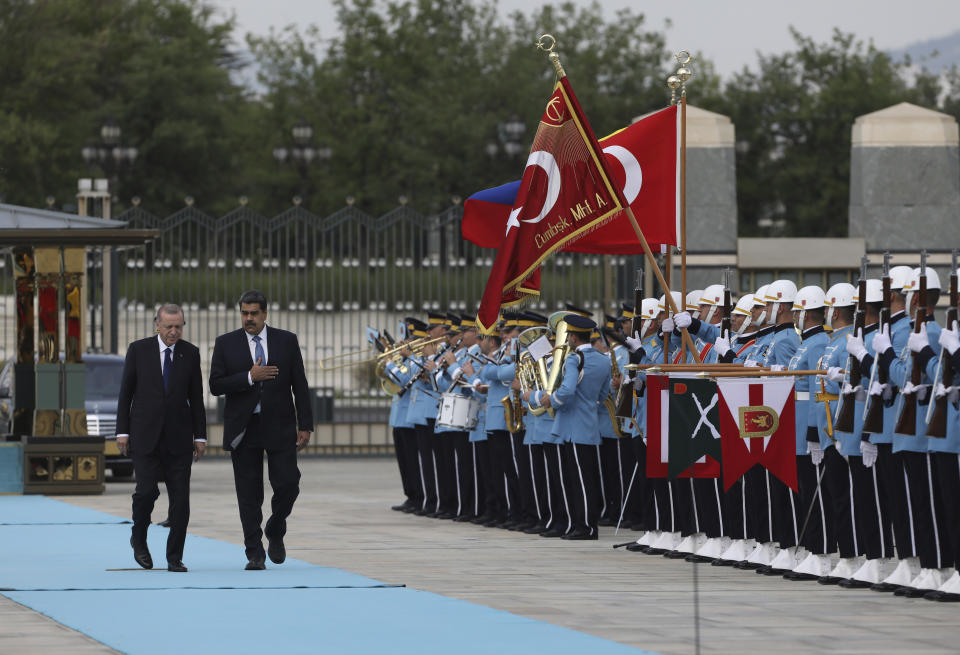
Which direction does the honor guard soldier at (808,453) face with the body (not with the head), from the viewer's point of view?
to the viewer's left

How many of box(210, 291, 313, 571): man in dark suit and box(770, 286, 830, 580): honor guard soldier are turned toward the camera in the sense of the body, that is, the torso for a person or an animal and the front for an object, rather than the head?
1

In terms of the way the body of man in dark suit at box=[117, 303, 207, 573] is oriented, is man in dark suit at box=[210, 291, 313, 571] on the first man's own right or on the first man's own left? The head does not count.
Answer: on the first man's own left

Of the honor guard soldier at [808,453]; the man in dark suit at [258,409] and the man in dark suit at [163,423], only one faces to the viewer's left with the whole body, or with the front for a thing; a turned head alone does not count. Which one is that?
the honor guard soldier

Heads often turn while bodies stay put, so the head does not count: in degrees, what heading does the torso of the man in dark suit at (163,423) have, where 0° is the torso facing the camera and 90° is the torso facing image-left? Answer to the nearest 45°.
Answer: approximately 0°

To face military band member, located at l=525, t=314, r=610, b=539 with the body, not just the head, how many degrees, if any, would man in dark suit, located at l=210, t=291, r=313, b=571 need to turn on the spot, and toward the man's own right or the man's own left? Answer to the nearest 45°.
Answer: approximately 135° to the man's own left

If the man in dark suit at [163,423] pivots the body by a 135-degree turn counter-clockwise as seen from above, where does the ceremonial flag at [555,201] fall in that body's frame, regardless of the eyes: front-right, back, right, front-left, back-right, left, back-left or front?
front-right

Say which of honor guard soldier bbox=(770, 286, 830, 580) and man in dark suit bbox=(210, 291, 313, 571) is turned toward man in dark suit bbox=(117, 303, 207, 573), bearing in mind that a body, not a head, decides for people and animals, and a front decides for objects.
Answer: the honor guard soldier

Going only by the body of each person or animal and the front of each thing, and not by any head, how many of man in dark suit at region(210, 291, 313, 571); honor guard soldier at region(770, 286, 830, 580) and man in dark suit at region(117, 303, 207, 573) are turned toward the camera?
2

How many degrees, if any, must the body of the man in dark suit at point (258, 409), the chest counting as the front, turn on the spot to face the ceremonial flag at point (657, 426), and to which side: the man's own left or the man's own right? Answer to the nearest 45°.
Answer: approximately 90° to the man's own left

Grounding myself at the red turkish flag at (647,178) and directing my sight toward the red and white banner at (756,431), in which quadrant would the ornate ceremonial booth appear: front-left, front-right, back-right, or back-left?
back-right

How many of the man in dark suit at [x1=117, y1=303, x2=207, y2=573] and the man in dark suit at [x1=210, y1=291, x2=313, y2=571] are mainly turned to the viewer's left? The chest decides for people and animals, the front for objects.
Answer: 0
